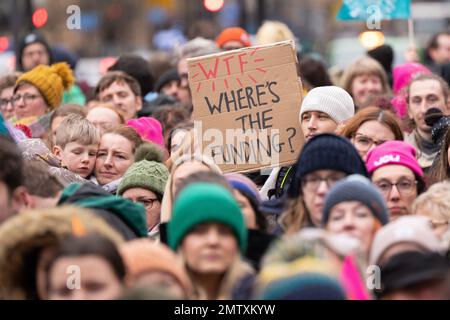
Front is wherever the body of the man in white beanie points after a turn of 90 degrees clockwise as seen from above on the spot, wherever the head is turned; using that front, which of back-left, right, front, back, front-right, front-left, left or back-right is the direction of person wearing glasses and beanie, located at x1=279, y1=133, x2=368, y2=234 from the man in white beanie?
back-left

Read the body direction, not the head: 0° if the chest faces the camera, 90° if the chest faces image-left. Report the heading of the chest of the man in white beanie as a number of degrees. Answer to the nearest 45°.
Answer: approximately 45°

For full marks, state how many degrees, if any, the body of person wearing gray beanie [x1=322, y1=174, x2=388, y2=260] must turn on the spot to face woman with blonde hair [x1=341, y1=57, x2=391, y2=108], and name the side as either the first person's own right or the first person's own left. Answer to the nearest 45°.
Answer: approximately 135° to the first person's own right

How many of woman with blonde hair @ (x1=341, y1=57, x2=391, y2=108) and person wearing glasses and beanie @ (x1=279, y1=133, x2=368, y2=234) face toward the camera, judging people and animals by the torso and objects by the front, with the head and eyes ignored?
2

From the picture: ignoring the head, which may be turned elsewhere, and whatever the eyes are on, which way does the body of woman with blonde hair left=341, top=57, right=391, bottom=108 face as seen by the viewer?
toward the camera

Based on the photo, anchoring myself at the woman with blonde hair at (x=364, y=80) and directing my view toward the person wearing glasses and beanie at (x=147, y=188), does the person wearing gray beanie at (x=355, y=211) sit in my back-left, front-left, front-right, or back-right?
front-left

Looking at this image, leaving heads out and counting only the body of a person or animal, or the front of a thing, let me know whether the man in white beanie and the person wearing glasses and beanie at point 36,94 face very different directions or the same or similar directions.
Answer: same or similar directions

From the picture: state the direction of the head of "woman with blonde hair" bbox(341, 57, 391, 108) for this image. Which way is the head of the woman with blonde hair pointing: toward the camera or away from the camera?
toward the camera

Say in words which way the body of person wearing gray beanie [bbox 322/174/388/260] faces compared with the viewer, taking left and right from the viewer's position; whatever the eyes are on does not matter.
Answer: facing the viewer and to the left of the viewer
